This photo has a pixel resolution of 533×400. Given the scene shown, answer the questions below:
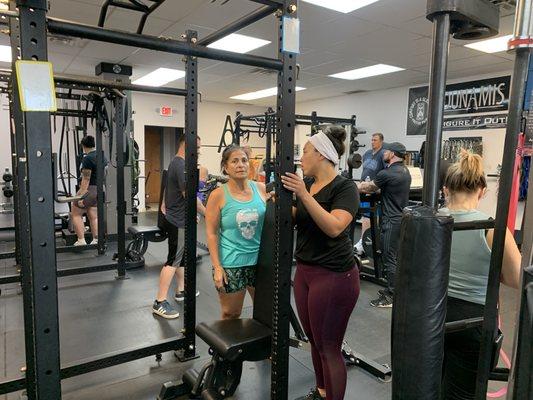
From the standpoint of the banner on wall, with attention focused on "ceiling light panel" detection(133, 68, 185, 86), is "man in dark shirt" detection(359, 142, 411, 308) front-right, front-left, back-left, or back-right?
front-left

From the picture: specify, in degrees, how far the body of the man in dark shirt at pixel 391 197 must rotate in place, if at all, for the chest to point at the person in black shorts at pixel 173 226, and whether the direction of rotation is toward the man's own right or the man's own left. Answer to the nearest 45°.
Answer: approximately 45° to the man's own left

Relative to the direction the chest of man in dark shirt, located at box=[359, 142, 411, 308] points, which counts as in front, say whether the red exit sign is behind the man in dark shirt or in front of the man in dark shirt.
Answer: in front

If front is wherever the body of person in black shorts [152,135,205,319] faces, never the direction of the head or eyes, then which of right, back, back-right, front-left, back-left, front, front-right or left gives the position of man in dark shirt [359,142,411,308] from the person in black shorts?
front

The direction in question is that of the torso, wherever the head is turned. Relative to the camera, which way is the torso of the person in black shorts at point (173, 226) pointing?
to the viewer's right

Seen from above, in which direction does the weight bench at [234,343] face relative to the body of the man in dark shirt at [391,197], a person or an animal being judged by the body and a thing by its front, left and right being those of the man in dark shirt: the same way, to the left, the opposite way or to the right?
to the left

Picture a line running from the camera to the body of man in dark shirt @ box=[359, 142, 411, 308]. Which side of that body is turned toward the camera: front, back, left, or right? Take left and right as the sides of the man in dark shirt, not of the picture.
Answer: left

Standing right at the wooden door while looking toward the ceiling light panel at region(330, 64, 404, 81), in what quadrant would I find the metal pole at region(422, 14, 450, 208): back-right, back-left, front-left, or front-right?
front-right

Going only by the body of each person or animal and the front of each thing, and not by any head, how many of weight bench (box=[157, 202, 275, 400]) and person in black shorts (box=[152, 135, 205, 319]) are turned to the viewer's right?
1

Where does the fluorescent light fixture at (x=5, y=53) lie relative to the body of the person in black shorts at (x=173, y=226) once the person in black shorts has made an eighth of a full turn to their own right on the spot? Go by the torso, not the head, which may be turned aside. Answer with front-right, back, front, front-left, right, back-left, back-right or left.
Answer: back

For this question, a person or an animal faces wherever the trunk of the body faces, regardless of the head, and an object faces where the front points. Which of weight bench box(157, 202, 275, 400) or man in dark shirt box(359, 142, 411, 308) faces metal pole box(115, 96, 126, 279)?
the man in dark shirt

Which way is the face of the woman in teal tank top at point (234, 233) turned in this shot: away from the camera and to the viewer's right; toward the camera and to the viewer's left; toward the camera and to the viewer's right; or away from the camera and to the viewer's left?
toward the camera and to the viewer's right

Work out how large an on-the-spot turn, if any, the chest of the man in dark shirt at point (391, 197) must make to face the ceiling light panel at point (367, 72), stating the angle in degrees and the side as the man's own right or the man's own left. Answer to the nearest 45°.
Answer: approximately 90° to the man's own right

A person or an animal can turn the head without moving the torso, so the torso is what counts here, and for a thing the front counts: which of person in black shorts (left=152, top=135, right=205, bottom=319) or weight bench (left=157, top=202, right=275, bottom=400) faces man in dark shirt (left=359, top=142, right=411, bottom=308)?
the person in black shorts

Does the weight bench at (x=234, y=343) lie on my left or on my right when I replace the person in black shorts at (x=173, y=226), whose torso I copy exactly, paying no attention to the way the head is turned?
on my right

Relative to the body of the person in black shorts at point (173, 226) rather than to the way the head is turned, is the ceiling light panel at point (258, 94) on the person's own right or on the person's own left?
on the person's own left

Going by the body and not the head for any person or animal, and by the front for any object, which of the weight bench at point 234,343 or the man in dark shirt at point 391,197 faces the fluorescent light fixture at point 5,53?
the man in dark shirt
